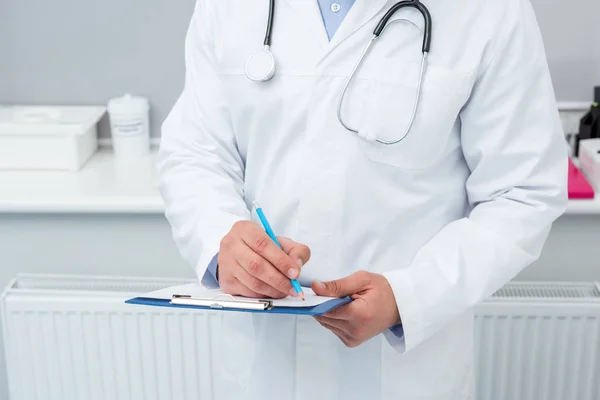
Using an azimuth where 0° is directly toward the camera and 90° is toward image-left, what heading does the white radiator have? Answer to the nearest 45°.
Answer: approximately 0°

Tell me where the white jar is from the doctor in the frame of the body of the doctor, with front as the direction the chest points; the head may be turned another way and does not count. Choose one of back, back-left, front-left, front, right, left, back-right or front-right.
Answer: back-right

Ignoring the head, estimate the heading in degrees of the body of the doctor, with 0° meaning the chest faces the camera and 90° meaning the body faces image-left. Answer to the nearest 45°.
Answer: approximately 0°

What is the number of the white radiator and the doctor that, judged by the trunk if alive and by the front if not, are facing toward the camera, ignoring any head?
2

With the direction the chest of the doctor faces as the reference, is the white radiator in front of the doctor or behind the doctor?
behind

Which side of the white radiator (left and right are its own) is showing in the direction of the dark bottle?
left

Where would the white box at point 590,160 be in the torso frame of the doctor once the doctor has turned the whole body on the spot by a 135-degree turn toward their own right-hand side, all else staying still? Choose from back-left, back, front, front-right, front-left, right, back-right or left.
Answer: right
